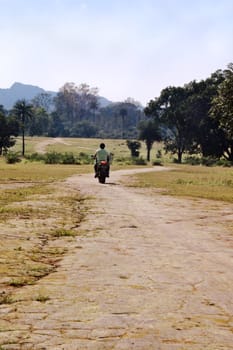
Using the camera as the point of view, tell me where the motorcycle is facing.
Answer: facing away from the viewer
